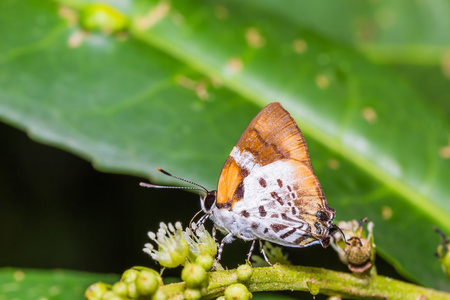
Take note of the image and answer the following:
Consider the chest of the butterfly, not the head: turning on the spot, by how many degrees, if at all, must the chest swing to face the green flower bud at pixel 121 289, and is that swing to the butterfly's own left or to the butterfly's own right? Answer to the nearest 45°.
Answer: approximately 45° to the butterfly's own left

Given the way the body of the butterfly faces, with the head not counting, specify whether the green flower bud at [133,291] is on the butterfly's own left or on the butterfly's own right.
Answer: on the butterfly's own left

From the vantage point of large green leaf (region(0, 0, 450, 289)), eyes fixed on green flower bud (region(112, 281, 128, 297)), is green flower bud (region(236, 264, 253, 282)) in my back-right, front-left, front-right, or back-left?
front-left

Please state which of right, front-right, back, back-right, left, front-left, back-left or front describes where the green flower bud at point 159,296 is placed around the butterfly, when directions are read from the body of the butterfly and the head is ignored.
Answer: front-left

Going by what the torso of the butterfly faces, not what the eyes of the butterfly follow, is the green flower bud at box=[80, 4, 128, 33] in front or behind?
in front

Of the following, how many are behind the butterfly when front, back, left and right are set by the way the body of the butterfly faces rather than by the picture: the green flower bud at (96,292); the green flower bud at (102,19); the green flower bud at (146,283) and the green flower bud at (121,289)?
0

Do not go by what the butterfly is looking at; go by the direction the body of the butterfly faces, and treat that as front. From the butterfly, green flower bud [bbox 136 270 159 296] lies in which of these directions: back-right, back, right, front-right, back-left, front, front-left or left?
front-left

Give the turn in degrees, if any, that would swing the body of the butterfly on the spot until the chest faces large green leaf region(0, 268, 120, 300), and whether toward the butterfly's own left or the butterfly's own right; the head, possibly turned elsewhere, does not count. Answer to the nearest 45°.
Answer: approximately 45° to the butterfly's own right

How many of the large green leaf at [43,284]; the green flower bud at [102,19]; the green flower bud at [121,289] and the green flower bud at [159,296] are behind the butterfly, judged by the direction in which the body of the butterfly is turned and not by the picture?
0

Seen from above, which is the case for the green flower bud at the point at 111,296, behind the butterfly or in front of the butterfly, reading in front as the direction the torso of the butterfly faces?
in front

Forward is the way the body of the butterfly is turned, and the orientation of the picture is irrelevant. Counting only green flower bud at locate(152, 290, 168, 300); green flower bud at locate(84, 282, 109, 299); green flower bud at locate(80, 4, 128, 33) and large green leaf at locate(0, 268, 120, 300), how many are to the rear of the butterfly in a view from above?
0

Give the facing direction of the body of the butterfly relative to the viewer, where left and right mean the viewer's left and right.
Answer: facing to the left of the viewer

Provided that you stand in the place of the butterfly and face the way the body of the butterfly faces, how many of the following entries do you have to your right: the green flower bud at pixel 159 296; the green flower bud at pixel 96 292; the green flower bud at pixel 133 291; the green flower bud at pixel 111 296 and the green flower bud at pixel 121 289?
0
